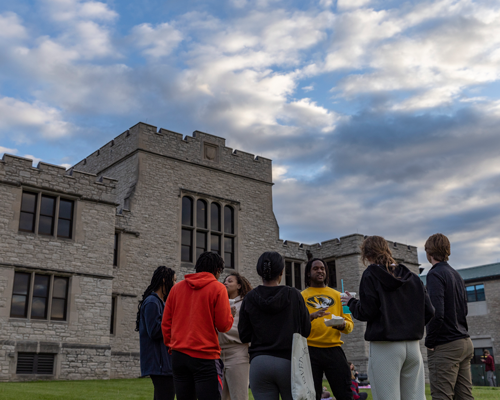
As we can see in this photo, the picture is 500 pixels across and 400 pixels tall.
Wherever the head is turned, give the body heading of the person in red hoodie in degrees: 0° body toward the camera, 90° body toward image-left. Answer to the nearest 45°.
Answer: approximately 225°

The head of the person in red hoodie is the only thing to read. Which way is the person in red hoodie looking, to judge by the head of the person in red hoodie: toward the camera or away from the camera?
away from the camera

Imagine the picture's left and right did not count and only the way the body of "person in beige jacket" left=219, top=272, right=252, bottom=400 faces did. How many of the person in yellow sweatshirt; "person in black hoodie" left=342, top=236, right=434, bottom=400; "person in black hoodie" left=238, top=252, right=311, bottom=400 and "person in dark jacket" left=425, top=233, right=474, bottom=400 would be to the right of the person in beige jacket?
0

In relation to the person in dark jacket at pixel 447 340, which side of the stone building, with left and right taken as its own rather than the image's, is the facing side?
front

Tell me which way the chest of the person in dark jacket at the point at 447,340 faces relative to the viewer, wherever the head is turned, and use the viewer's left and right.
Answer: facing away from the viewer and to the left of the viewer

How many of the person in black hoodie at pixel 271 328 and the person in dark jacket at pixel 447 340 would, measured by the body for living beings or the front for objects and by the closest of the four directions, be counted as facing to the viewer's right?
0

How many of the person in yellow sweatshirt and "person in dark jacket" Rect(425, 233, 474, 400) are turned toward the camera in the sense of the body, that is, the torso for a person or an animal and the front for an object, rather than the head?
1

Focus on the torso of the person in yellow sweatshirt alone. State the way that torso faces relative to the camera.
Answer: toward the camera

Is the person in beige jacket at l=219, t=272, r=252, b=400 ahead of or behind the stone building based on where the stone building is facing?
ahead

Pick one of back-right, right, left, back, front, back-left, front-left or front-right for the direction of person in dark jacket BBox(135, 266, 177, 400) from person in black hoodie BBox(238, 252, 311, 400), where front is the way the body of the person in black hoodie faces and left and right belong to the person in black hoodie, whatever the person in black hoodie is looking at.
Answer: front-left

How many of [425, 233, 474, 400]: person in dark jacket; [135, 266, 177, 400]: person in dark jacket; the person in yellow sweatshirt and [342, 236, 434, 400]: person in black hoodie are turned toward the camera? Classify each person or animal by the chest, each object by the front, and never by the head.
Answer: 1

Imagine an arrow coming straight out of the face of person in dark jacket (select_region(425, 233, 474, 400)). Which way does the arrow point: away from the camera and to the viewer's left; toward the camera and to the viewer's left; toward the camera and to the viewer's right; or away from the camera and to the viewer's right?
away from the camera and to the viewer's left

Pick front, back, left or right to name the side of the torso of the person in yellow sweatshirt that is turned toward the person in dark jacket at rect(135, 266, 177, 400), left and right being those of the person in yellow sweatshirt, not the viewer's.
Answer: right

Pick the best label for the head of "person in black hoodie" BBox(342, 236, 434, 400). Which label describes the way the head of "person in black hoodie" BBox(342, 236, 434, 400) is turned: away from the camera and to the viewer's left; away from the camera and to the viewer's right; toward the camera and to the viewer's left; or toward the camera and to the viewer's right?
away from the camera and to the viewer's left

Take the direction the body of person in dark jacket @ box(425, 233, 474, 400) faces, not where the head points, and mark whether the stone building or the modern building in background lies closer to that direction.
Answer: the stone building

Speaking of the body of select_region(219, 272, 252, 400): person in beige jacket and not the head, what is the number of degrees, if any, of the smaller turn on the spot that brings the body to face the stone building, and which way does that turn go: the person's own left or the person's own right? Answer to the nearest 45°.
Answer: approximately 135° to the person's own right

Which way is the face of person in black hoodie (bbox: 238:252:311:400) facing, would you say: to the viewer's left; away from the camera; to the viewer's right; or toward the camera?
away from the camera

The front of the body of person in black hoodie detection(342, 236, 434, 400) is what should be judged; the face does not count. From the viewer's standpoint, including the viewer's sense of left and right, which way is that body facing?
facing away from the viewer and to the left of the viewer

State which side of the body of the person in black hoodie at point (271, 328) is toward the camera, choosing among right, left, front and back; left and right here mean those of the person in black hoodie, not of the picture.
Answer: back
